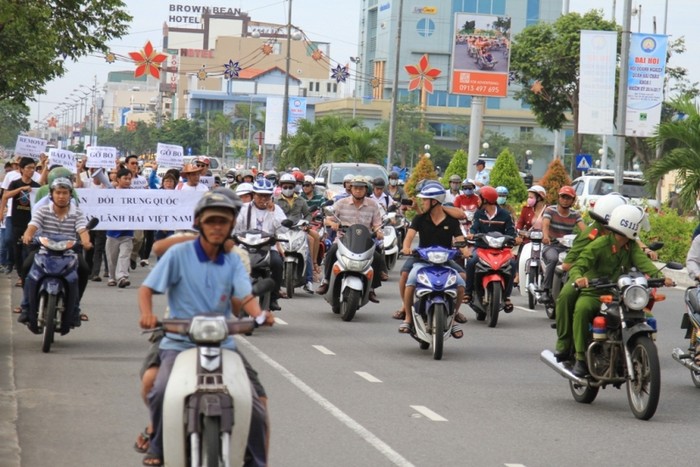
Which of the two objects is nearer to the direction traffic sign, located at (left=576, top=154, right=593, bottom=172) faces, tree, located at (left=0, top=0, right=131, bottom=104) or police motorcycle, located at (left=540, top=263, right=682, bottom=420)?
the police motorcycle

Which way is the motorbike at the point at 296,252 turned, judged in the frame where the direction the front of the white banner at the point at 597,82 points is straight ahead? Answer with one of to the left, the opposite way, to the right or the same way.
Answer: the same way

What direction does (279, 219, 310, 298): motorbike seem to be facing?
toward the camera

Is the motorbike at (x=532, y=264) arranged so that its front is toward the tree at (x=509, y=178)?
no

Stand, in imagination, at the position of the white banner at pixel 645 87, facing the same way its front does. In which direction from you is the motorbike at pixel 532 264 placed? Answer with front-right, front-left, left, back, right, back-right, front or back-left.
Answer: front

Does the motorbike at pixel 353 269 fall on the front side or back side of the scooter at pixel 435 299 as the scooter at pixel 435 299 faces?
on the back side

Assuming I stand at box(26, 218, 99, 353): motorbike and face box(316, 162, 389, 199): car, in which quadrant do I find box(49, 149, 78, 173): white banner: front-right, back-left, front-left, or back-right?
front-left

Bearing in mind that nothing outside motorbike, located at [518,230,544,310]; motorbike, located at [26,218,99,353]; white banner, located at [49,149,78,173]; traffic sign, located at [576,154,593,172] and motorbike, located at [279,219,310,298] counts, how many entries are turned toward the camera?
5

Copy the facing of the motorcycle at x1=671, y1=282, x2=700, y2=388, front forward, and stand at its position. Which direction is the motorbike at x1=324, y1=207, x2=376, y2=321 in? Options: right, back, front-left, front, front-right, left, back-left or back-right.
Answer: back

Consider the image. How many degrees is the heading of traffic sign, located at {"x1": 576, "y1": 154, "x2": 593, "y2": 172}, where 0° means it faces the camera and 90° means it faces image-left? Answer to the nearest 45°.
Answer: approximately 0°

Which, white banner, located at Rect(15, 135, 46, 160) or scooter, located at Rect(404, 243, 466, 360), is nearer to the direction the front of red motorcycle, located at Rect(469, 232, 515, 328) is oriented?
the scooter

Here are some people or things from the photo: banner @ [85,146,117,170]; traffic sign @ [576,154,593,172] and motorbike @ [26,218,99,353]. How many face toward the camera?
3

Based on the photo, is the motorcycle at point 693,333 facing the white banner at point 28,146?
no

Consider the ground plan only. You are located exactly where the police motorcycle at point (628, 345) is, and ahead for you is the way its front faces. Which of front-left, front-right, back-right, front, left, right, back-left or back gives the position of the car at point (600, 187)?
back-left

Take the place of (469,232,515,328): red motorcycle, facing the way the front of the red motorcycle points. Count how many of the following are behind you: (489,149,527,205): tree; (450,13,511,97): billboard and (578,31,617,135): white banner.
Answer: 3

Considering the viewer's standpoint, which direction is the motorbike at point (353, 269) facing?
facing the viewer

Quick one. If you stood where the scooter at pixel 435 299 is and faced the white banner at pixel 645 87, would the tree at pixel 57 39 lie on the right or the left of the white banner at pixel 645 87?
left

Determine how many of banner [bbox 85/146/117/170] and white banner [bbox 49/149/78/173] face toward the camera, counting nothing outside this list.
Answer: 2

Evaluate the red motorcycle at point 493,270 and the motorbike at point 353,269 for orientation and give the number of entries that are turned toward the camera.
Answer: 2

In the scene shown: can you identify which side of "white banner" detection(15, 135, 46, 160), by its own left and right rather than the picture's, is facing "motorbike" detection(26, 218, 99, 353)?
front

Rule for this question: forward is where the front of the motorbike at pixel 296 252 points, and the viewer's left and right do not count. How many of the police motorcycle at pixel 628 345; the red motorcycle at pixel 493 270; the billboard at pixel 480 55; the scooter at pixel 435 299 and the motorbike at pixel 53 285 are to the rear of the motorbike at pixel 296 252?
1

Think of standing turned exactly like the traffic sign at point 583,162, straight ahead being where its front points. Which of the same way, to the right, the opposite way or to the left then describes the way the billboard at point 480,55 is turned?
the same way

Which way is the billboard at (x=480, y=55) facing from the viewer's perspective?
toward the camera
